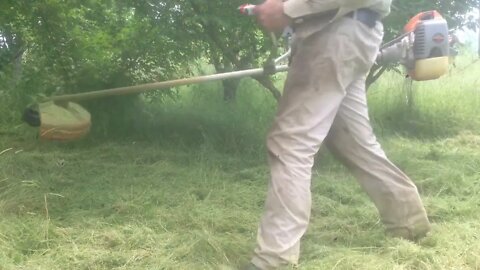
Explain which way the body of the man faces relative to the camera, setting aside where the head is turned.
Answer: to the viewer's left
